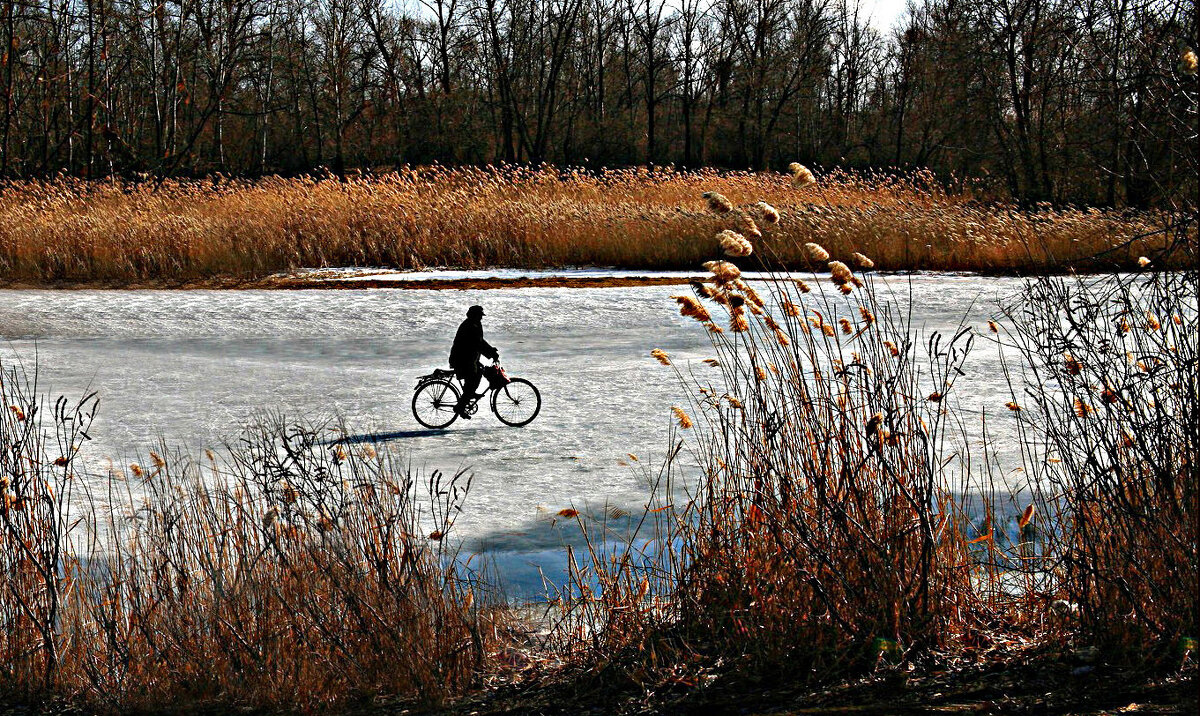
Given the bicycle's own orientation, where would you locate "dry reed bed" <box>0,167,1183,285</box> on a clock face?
The dry reed bed is roughly at 9 o'clock from the bicycle.

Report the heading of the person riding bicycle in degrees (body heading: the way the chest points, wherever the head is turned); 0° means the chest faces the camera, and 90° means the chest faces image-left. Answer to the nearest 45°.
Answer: approximately 270°

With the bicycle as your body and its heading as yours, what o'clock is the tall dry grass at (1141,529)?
The tall dry grass is roughly at 2 o'clock from the bicycle.

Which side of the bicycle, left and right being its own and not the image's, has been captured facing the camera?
right

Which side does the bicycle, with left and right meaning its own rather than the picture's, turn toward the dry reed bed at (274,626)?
right

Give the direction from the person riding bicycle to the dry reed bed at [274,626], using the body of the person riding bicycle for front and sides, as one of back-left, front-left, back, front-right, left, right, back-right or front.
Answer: right

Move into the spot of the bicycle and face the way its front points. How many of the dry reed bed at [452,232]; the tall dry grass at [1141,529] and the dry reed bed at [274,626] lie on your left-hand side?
1

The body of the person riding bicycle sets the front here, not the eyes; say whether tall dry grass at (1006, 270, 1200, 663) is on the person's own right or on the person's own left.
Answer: on the person's own right

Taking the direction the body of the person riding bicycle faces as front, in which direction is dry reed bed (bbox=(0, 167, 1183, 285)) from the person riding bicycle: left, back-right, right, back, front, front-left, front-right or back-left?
left
